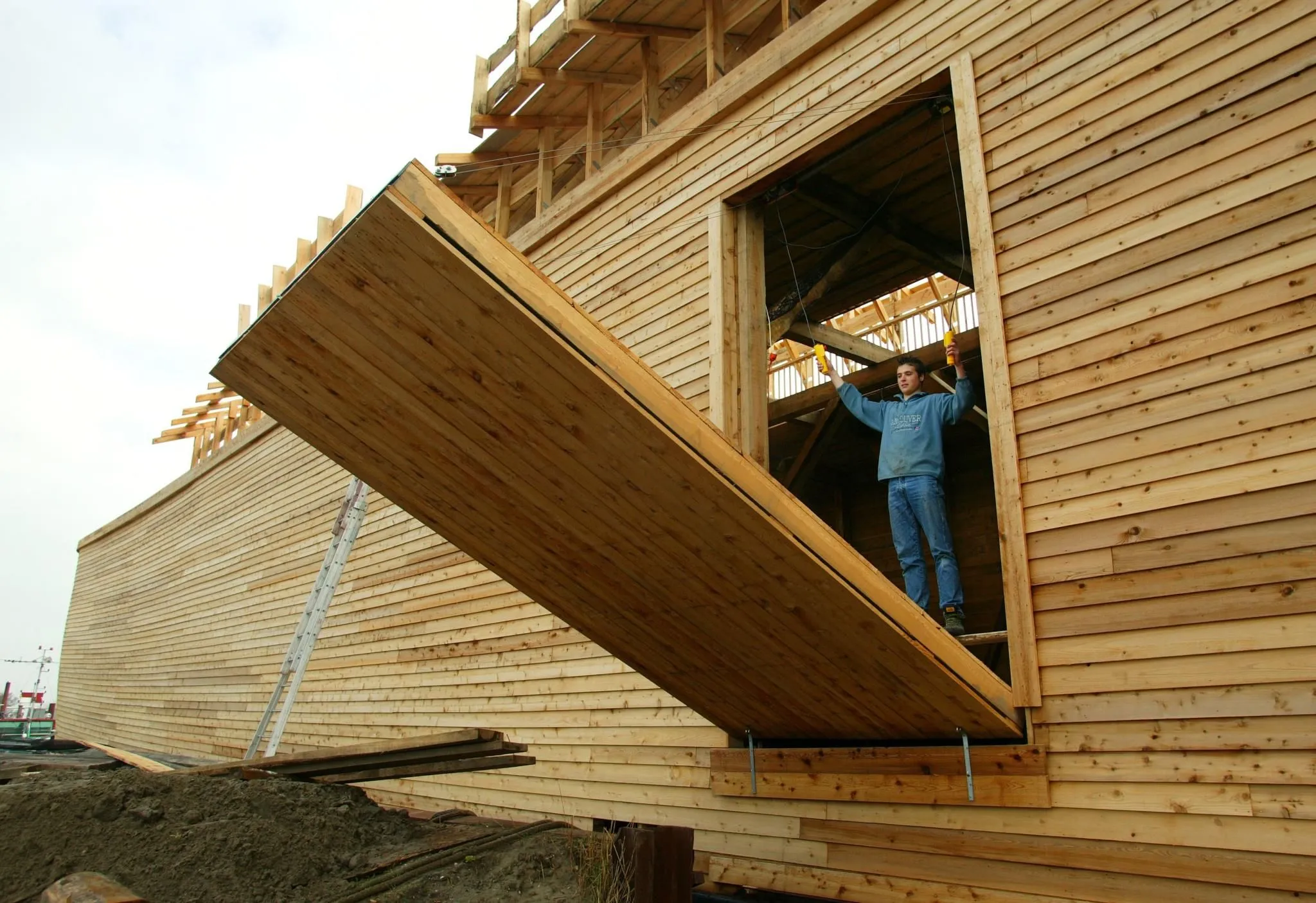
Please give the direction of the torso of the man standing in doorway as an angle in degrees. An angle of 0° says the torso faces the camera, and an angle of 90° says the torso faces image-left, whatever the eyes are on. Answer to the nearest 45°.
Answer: approximately 0°

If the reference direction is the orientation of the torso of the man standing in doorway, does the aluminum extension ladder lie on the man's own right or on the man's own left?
on the man's own right
